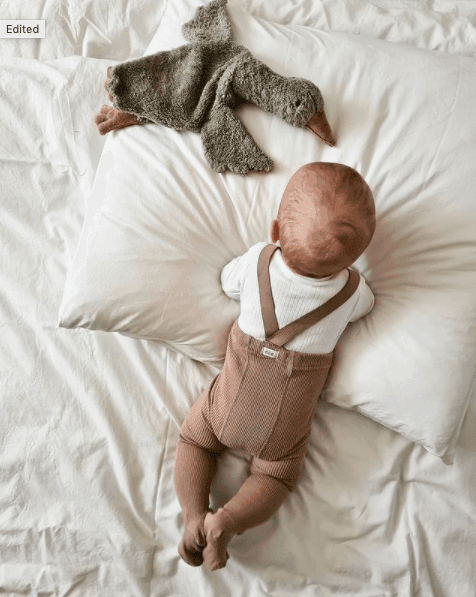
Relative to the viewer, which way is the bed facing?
toward the camera
